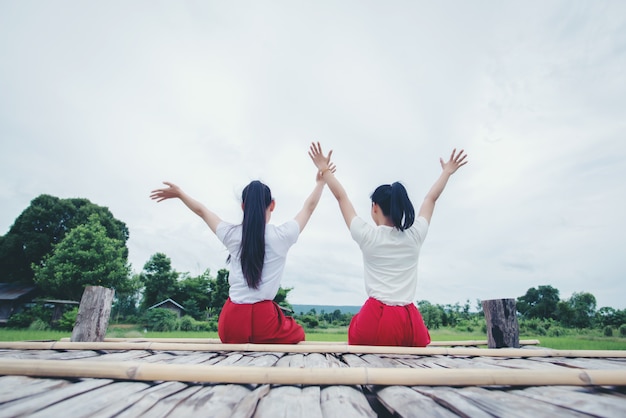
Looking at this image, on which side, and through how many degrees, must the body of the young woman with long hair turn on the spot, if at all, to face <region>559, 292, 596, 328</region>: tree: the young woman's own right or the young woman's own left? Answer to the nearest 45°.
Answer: approximately 45° to the young woman's own right

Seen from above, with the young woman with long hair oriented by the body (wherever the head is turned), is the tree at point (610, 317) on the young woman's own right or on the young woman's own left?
on the young woman's own right

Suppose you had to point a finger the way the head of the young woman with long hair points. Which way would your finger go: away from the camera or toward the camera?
away from the camera

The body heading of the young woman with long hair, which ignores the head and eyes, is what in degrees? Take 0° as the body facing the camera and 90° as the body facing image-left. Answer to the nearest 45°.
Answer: approximately 180°

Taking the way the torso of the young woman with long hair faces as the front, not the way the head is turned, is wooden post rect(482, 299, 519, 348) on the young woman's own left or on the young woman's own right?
on the young woman's own right

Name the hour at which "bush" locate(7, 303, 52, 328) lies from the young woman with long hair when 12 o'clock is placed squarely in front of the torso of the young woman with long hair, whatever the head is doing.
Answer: The bush is roughly at 11 o'clock from the young woman with long hair.

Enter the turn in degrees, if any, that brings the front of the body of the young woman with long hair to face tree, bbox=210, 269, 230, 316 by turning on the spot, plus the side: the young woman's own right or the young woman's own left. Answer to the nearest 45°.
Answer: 0° — they already face it

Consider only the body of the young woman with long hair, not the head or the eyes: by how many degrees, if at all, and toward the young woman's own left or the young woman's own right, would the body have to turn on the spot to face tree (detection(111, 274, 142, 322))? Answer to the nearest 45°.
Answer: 0° — they already face it

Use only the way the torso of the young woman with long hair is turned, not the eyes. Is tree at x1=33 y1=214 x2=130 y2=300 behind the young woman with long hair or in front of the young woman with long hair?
in front

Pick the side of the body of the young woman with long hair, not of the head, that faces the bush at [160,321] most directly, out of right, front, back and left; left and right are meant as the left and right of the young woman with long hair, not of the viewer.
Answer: front

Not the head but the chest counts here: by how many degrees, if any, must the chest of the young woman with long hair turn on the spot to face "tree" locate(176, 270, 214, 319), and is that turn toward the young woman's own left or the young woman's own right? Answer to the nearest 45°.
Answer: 0° — they already face it

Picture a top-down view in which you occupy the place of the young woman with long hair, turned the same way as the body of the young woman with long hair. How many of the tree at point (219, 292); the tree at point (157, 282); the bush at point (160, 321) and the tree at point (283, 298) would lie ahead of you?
4

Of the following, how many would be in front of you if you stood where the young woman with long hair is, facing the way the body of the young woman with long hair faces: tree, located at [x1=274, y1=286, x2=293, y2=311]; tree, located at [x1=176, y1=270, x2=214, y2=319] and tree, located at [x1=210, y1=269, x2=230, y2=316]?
3
